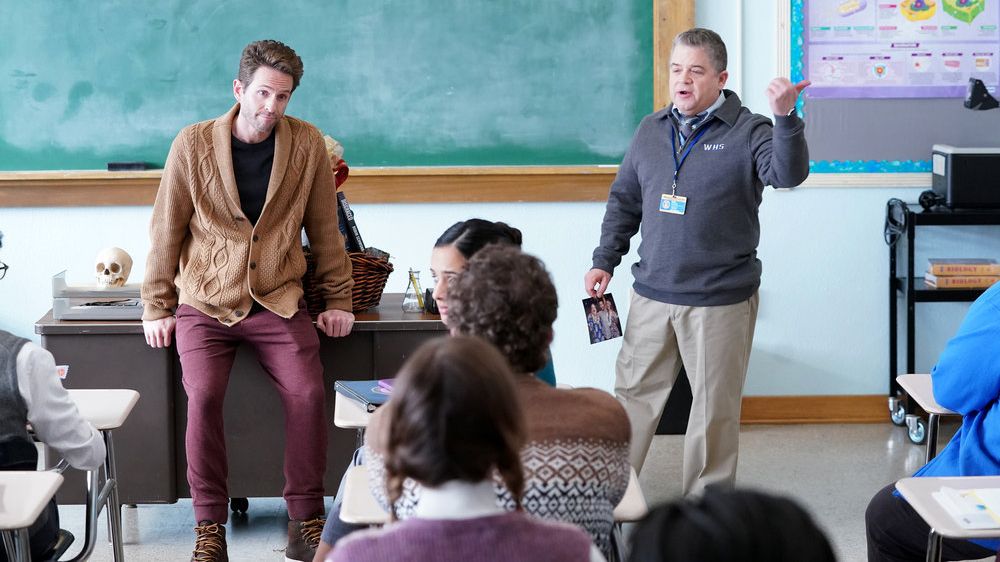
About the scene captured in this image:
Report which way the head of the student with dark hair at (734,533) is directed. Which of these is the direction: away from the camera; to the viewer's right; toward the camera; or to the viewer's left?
away from the camera

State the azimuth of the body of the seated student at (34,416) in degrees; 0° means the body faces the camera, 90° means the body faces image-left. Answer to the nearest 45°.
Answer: approximately 225°

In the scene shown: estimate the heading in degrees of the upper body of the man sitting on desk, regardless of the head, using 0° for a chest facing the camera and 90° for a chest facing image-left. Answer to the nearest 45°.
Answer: approximately 0°

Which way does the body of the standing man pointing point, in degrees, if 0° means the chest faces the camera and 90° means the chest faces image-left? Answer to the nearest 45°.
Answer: approximately 45°

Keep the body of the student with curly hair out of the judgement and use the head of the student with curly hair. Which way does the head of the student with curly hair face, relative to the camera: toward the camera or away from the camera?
away from the camera

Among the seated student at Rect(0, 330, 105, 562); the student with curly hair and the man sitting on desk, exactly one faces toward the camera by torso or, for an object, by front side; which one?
the man sitting on desk

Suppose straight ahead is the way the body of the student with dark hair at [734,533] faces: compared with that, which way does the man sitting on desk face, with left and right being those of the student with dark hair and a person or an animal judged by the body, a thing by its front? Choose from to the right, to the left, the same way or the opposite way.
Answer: the opposite way

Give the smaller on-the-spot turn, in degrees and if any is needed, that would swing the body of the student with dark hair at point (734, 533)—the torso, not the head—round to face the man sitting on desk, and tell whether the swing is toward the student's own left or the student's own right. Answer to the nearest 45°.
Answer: approximately 45° to the student's own left

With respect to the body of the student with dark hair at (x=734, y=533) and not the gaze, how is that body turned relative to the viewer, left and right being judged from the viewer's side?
facing away from the viewer

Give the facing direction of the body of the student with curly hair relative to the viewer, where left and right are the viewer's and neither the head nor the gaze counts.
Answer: facing away from the viewer

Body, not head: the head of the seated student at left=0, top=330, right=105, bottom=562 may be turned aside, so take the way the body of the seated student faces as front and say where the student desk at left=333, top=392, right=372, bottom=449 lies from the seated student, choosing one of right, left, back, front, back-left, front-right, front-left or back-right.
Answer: front-right

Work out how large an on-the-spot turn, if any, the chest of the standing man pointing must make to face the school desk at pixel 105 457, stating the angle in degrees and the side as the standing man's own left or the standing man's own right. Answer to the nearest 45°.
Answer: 0° — they already face it
